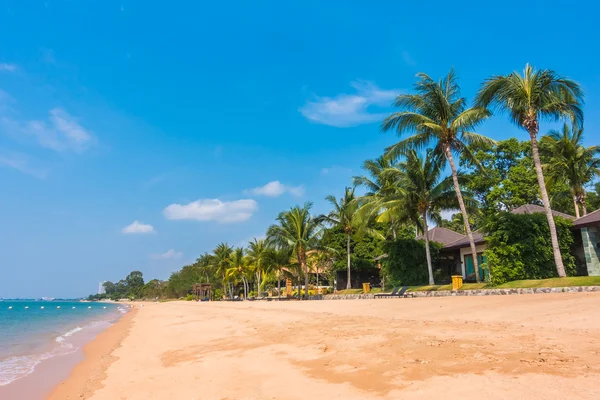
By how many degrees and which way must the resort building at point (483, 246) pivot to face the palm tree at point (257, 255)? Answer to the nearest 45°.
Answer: approximately 45° to its right

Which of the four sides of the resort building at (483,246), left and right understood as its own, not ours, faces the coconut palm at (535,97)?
left

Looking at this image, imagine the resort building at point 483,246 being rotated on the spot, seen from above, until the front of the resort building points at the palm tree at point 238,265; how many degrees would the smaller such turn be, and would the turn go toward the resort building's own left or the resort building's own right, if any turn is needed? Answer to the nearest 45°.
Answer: approximately 90° to the resort building's own right

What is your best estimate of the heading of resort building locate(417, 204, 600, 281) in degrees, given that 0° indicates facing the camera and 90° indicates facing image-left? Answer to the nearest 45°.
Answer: approximately 45°

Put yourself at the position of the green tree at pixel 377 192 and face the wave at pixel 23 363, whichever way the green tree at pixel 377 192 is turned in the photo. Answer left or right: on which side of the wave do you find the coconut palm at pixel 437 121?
left

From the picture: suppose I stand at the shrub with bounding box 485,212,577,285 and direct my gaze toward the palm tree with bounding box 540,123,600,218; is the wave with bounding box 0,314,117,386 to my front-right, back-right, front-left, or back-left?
back-left

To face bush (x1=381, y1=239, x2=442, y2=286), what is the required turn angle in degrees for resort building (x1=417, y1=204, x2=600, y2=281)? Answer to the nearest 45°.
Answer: approximately 45° to its right

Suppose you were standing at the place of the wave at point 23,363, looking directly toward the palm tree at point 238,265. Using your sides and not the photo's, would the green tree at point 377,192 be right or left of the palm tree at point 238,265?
right
